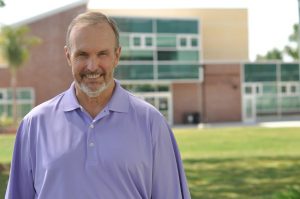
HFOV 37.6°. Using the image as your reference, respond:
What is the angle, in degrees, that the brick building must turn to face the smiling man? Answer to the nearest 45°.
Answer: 0° — it already faces them

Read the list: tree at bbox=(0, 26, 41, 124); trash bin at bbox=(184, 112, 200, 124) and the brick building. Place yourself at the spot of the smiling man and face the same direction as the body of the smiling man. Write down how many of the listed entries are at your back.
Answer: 3

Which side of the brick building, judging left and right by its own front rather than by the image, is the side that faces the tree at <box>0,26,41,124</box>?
right

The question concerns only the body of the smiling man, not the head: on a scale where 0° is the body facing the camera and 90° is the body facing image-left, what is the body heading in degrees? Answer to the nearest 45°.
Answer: approximately 0°

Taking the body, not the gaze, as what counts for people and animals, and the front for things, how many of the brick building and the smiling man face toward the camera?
2

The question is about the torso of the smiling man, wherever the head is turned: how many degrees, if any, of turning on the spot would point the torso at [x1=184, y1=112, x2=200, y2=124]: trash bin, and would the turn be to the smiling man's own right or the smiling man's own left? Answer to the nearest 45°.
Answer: approximately 180°

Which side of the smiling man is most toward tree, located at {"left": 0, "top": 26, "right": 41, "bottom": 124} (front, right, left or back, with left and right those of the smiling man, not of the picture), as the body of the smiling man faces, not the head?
back
